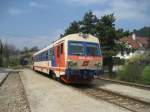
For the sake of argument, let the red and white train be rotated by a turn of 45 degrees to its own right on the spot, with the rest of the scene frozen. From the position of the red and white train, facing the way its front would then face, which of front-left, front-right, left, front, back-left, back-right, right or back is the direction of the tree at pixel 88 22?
back

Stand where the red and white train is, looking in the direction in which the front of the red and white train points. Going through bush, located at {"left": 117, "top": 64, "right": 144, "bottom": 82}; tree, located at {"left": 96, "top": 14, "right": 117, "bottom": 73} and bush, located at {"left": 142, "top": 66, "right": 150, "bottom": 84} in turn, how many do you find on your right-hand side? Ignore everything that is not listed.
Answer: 0

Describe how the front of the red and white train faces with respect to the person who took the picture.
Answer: facing the viewer and to the right of the viewer

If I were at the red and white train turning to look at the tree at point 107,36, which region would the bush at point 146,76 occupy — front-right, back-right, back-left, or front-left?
front-right
